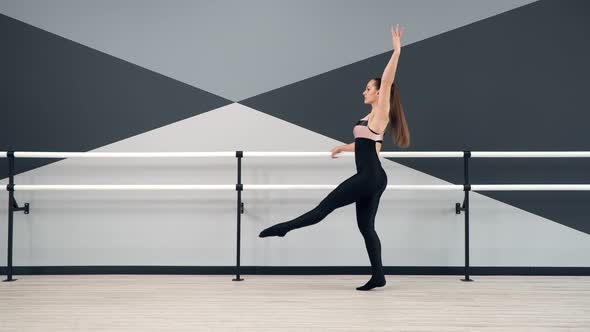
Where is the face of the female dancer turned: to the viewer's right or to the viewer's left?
to the viewer's left

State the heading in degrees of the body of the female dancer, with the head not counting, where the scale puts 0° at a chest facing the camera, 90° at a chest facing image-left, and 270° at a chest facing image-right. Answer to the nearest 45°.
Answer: approximately 90°
